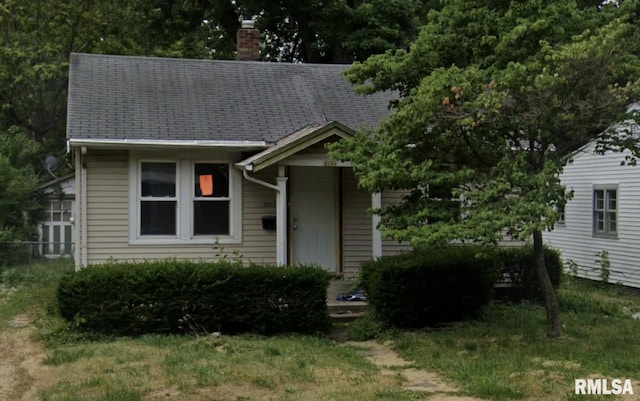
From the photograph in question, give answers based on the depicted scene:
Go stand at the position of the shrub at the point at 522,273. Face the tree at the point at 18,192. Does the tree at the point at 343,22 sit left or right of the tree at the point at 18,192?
right

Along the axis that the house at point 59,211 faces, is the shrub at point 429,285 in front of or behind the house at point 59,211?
in front

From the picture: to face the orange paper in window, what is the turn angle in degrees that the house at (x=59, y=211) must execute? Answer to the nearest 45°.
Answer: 0° — it already faces it

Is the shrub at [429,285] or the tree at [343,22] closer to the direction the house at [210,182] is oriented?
the shrub

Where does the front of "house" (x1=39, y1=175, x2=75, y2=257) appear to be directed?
toward the camera

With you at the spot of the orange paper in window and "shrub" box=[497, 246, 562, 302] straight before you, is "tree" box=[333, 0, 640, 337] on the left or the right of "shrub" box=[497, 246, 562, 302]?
right

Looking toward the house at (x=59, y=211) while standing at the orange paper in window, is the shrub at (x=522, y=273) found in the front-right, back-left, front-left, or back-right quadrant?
back-right

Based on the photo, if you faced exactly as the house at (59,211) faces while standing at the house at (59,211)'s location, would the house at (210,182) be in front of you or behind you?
in front

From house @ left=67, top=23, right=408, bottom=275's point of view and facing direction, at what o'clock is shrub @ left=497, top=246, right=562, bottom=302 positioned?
The shrub is roughly at 9 o'clock from the house.

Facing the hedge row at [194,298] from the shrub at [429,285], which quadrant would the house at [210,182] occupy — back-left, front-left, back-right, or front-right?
front-right

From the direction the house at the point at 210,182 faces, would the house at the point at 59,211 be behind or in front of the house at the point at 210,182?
behind

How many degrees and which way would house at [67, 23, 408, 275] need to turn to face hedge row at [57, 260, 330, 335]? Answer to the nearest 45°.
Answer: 0° — it already faces it

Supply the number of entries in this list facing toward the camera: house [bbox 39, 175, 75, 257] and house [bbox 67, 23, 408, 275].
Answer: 2

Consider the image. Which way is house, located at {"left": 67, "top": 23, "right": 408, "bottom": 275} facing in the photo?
toward the camera

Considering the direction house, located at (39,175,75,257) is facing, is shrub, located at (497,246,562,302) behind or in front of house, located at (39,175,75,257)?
in front
